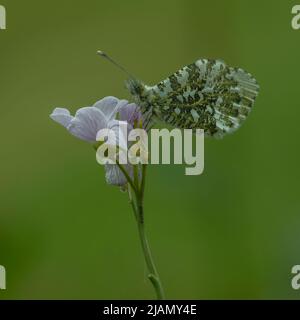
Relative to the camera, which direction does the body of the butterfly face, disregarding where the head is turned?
to the viewer's left
